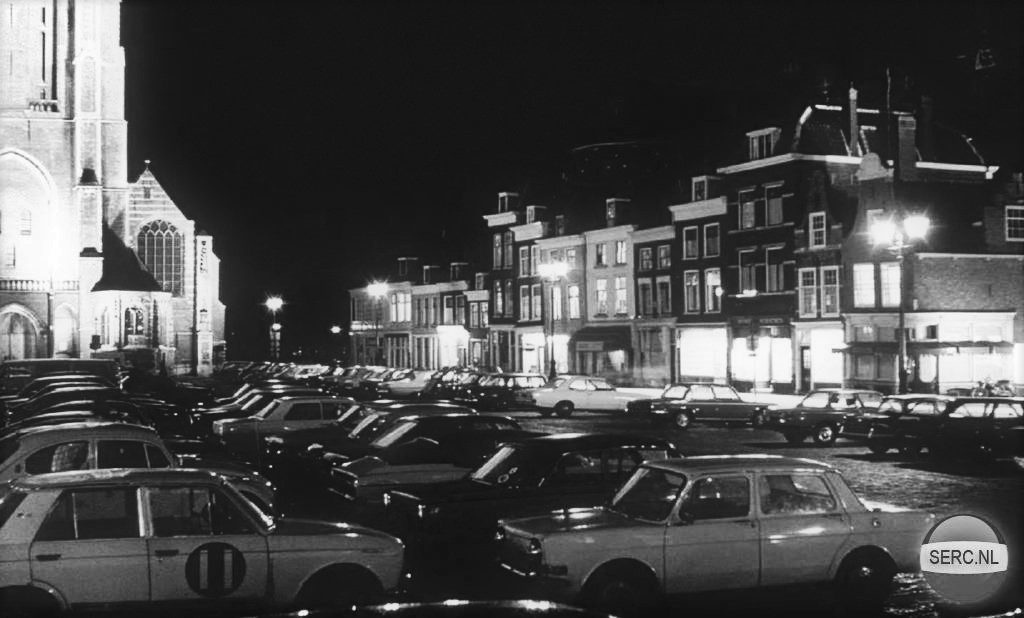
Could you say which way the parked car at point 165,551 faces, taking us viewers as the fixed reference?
facing to the right of the viewer

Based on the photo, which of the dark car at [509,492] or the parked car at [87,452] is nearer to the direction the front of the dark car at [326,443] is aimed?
the parked car

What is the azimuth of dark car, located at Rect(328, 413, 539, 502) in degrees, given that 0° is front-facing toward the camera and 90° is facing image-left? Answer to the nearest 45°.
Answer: approximately 45°

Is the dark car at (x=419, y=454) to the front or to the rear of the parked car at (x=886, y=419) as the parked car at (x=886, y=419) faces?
to the front

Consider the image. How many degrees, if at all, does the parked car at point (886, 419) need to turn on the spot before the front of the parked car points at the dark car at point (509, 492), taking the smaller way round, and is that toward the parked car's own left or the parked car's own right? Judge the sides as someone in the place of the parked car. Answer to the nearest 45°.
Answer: approximately 45° to the parked car's own left

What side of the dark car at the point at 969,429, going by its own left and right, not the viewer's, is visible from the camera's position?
left

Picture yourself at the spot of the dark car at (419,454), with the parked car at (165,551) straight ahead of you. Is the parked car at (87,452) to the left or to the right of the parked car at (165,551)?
right

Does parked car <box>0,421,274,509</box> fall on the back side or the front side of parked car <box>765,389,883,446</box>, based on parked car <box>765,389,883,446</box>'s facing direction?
on the front side

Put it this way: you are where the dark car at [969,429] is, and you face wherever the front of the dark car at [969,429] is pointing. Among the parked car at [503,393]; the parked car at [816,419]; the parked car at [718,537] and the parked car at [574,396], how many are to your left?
1

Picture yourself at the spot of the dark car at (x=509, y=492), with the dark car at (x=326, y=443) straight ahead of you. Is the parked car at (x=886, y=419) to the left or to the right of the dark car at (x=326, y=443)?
right

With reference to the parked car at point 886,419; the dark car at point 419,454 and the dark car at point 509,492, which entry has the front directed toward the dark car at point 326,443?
the parked car

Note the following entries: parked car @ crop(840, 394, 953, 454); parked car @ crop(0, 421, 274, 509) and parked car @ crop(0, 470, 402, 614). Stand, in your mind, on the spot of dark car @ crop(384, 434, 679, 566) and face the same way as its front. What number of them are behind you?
1

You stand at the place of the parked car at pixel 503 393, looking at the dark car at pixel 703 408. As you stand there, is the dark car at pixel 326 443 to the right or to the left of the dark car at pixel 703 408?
right

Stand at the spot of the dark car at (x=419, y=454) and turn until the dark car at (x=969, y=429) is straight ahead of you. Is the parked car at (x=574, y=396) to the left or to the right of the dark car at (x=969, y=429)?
left
